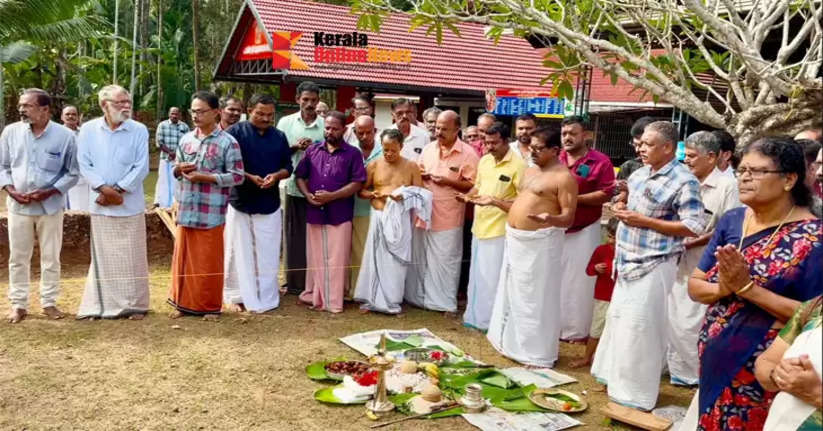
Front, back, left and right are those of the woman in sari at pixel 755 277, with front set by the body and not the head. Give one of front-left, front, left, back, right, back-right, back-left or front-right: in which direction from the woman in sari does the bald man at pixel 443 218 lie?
right

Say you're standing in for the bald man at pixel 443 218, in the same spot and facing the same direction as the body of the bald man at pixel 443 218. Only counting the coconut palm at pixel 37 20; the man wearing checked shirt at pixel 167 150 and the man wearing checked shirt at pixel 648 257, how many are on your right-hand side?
2

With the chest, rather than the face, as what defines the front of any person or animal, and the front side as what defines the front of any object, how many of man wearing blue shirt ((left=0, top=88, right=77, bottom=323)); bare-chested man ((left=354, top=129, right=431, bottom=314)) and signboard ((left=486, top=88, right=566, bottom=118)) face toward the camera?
3

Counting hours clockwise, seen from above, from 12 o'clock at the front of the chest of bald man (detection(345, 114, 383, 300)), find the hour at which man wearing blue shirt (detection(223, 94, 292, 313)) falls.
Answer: The man wearing blue shirt is roughly at 2 o'clock from the bald man.

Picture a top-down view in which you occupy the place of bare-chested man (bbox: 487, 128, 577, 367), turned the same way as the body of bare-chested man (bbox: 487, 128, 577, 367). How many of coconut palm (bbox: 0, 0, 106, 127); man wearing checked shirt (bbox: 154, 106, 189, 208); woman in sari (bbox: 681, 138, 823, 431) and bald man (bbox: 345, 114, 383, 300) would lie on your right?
3

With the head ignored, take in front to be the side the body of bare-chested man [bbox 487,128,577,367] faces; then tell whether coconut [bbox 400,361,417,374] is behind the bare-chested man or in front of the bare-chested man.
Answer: in front

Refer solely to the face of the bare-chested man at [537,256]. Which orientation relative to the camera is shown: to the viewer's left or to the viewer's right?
to the viewer's left
